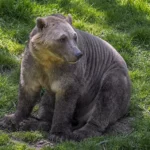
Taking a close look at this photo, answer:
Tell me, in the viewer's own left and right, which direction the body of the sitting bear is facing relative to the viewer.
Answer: facing the viewer and to the left of the viewer
